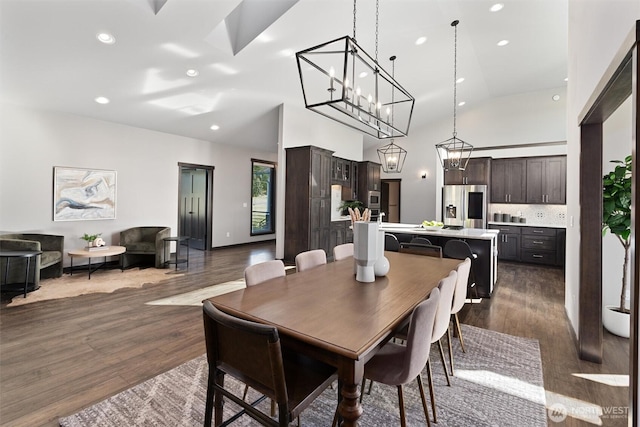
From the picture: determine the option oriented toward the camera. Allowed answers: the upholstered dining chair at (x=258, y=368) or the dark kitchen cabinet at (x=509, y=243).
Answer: the dark kitchen cabinet

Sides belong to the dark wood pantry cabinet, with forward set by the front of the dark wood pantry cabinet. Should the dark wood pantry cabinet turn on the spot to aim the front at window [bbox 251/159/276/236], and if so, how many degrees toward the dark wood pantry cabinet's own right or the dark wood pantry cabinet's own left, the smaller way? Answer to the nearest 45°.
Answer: approximately 180°

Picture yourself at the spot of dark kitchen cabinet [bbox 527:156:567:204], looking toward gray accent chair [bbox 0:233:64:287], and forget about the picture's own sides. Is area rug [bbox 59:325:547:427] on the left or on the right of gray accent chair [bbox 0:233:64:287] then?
left

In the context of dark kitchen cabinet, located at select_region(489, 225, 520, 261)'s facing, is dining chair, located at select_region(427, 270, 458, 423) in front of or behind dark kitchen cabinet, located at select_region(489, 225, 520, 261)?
in front

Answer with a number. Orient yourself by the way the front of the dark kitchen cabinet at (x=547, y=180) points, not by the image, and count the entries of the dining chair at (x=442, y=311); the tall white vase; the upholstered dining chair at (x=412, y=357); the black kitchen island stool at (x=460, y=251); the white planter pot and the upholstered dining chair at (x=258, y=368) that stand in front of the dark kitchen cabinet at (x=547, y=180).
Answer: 6

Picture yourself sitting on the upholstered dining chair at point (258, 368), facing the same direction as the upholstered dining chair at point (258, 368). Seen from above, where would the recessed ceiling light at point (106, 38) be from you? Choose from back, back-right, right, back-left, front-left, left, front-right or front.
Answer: left

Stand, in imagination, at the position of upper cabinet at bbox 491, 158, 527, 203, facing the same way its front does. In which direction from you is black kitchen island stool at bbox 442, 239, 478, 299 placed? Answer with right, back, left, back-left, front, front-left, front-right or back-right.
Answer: front

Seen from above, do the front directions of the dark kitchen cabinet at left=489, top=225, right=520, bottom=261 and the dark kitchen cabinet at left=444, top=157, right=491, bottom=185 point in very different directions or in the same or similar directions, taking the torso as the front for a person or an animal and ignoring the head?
same or similar directions

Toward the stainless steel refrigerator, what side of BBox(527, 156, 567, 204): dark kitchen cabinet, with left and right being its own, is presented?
right

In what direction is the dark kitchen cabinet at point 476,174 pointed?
toward the camera

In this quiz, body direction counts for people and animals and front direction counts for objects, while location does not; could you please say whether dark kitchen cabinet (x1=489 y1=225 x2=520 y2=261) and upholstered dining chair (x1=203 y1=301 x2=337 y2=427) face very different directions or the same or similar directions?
very different directions

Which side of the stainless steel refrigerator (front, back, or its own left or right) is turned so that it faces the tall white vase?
front

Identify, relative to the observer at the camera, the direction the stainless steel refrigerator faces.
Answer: facing the viewer

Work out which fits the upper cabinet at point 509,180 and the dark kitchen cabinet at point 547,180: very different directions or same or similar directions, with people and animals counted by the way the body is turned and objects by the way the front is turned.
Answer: same or similar directions

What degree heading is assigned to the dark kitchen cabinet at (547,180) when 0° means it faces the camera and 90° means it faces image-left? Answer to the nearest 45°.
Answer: approximately 0°

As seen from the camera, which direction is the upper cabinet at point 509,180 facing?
toward the camera

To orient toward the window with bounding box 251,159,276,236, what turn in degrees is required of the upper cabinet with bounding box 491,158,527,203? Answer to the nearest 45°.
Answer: approximately 90° to its right

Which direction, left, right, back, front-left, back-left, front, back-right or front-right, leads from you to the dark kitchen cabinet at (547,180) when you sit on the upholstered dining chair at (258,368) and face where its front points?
front
